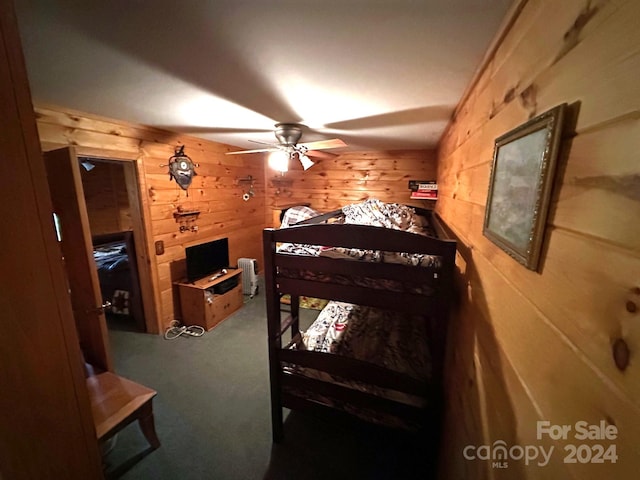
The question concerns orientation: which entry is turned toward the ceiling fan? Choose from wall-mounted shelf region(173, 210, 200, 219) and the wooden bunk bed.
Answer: the wall-mounted shelf

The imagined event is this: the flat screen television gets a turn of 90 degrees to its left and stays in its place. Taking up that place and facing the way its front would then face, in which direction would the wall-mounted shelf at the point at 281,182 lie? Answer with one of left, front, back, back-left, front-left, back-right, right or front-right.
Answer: front

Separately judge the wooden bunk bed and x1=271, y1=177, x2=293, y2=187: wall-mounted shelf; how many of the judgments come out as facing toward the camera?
2

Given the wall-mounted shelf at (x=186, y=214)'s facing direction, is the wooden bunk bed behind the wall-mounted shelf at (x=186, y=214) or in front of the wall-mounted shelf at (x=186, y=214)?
in front

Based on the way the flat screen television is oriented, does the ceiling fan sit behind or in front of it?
in front

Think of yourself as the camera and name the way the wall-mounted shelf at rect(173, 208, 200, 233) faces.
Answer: facing the viewer and to the right of the viewer

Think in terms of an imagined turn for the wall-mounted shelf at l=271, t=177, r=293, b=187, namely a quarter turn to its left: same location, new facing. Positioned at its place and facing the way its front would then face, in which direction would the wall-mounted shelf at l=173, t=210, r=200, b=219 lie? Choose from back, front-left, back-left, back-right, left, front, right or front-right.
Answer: back-right

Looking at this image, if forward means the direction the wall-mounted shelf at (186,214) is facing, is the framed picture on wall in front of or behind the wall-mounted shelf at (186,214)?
in front
